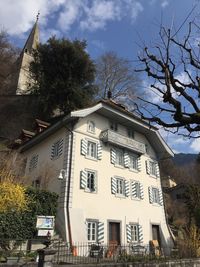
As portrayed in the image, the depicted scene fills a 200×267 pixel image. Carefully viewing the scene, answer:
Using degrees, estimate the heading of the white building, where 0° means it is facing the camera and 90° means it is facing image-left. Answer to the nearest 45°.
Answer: approximately 315°

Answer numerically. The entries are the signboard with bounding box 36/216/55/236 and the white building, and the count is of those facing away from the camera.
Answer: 0

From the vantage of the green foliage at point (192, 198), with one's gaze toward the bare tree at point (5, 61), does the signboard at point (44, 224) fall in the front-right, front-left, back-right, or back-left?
front-left

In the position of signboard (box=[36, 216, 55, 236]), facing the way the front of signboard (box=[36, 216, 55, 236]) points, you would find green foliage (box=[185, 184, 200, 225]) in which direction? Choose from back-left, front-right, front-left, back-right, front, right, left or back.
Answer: back-left

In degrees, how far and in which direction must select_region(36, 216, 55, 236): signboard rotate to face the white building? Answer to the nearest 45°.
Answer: approximately 135° to its left

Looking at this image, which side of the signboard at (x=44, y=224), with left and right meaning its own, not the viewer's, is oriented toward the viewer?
front

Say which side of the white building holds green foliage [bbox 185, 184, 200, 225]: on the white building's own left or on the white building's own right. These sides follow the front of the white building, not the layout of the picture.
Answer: on the white building's own left
